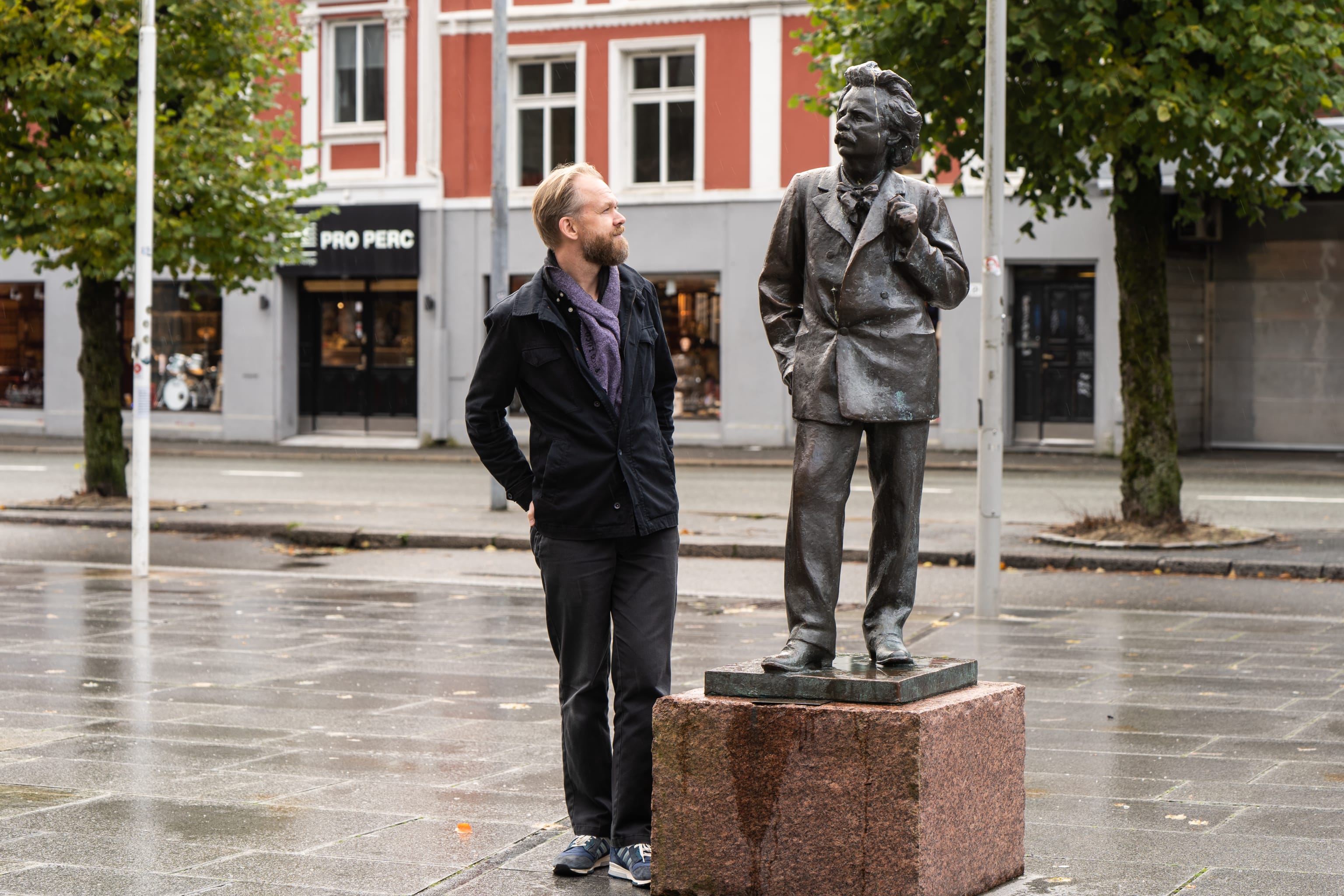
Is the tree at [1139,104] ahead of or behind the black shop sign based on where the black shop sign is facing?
ahead

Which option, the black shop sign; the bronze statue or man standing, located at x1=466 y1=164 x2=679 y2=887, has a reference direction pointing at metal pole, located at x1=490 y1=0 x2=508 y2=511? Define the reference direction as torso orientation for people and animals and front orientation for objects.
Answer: the black shop sign

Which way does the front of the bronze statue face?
toward the camera

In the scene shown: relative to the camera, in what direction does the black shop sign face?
facing the viewer

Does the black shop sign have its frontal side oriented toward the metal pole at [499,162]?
yes

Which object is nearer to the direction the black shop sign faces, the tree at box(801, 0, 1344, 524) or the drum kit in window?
the tree

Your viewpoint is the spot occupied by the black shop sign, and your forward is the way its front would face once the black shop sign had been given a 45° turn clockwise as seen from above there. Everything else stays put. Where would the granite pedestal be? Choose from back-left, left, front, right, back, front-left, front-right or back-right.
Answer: front-left

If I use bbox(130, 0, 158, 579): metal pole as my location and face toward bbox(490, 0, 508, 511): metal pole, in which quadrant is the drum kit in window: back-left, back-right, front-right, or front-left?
front-left

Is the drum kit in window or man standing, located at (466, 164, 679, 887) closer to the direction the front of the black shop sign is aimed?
the man standing

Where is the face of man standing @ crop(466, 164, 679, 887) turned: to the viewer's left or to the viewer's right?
to the viewer's right

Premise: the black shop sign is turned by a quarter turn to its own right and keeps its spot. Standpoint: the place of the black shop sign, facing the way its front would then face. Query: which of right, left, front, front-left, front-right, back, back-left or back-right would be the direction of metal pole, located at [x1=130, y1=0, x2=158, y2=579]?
left

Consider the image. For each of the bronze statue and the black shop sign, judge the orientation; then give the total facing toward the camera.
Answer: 2

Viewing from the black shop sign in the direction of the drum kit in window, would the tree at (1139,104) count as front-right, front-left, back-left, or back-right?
back-left

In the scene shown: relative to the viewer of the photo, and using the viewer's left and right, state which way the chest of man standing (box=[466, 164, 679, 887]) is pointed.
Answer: facing the viewer and to the right of the viewer
